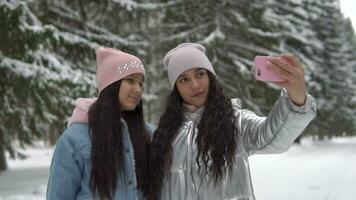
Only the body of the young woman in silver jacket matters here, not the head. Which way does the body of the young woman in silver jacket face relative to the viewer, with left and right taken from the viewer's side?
facing the viewer

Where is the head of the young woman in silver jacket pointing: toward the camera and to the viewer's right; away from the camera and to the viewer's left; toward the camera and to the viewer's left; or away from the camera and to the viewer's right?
toward the camera and to the viewer's right

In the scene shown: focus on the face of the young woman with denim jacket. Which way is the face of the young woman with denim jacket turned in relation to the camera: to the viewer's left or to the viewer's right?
to the viewer's right

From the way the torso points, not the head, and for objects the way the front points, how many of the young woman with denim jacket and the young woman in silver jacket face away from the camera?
0

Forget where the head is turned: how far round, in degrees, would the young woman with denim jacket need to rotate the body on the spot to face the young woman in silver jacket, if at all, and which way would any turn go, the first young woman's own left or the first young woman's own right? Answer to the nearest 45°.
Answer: approximately 45° to the first young woman's own left

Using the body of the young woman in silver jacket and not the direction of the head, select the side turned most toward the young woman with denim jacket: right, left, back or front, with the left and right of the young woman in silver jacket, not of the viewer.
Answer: right
